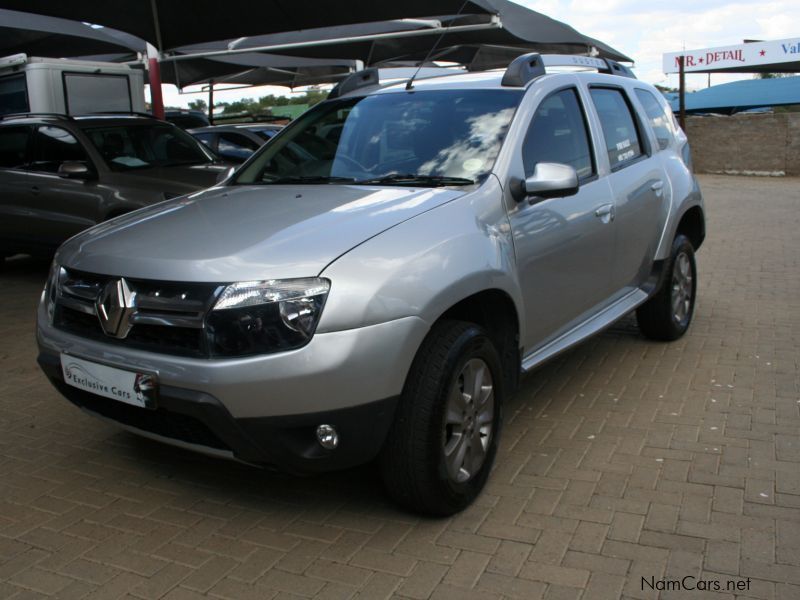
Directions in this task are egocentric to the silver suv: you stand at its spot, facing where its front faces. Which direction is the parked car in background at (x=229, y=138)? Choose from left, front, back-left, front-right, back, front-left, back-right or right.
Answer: back-right

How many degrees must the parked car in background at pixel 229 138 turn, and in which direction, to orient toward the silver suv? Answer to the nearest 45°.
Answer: approximately 45° to its right

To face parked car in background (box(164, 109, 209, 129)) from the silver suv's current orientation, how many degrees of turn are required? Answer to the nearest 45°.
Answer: approximately 135° to its right

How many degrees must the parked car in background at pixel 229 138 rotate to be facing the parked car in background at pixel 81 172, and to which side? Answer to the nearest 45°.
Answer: approximately 45° to its right

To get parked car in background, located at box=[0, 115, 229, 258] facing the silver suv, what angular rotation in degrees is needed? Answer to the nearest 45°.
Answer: approximately 45° to its right

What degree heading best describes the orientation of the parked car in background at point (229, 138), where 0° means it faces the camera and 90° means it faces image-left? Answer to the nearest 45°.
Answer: approximately 315°

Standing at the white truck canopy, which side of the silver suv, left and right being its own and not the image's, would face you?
right

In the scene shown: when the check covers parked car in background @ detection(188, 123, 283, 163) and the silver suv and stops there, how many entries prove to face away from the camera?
0

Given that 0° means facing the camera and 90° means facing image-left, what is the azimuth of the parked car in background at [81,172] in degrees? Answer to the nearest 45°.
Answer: approximately 315°

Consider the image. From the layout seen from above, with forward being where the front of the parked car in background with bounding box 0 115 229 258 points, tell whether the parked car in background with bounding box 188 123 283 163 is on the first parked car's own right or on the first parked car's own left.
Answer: on the first parked car's own left

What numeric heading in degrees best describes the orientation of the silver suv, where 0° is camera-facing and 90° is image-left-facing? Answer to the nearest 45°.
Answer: approximately 45°

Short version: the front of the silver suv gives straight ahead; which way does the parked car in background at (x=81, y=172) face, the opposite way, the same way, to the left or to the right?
to the left
